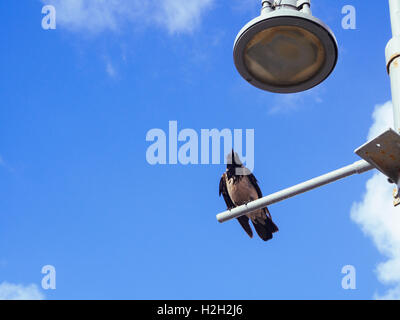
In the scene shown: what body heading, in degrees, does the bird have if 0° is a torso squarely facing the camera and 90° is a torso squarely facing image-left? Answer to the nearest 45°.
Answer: approximately 45°

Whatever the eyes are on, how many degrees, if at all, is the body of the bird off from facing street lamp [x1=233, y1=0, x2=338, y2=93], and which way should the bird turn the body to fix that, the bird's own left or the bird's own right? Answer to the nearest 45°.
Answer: approximately 45° to the bird's own left

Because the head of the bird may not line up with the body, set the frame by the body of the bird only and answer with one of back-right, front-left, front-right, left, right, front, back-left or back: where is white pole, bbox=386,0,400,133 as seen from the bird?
front-left
